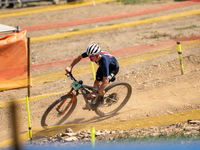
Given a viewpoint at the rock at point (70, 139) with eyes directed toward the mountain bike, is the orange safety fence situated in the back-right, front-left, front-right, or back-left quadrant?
front-left
